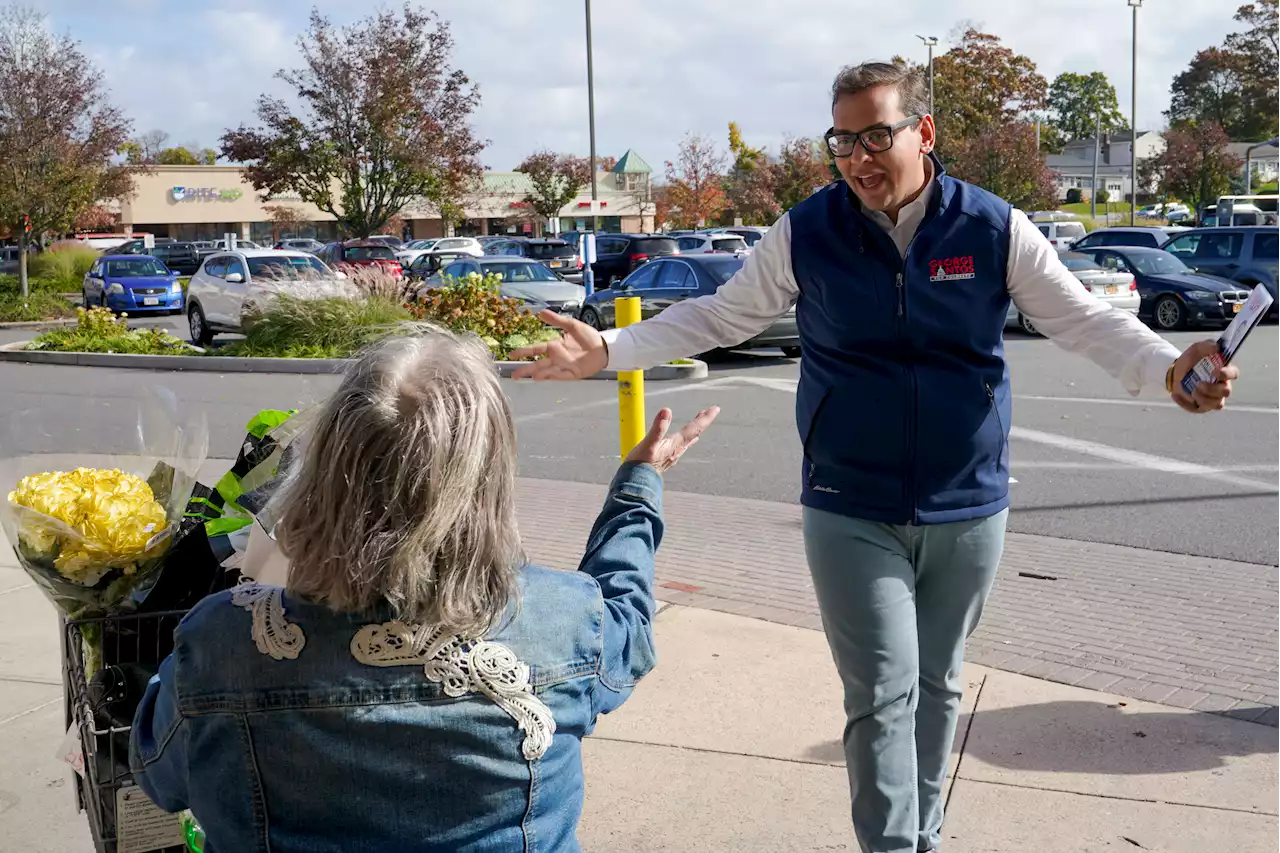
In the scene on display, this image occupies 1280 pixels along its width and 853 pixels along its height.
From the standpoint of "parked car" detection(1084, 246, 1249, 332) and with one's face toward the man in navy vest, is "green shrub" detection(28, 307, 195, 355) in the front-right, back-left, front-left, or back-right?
front-right

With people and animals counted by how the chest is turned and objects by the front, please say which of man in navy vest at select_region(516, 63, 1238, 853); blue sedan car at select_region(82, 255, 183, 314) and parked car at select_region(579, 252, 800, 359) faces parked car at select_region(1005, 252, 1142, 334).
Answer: the blue sedan car

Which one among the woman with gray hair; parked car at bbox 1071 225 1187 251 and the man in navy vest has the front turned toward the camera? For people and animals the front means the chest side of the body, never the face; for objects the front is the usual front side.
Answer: the man in navy vest

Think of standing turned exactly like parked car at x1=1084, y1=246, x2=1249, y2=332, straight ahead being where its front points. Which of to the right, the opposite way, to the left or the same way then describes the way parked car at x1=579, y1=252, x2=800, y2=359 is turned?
the opposite way

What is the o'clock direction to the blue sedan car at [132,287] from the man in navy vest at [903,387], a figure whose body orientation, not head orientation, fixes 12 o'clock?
The blue sedan car is roughly at 5 o'clock from the man in navy vest.

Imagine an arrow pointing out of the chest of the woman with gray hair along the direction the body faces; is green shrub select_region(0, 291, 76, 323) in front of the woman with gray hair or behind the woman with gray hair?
in front

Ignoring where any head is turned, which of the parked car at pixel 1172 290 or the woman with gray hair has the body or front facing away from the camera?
the woman with gray hair

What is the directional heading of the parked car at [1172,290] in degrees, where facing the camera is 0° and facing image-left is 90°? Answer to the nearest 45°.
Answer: approximately 315°

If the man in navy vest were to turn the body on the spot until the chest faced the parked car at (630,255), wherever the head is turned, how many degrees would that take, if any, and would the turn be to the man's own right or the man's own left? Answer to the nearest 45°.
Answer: approximately 180°

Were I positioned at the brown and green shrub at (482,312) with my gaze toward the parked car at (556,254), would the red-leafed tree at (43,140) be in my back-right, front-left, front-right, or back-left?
front-left

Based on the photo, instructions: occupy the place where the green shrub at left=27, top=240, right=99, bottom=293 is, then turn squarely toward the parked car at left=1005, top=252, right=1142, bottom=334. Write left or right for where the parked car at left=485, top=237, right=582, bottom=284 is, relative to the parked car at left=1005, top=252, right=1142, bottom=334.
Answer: left

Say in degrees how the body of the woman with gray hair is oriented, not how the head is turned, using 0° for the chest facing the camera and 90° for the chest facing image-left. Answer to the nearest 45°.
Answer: approximately 180°

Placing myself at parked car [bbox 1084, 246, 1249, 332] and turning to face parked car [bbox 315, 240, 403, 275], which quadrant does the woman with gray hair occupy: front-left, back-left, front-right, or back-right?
back-left

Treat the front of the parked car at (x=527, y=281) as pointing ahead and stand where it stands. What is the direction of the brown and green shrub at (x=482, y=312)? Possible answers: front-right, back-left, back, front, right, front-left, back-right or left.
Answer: front-right

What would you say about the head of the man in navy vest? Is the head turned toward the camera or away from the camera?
toward the camera

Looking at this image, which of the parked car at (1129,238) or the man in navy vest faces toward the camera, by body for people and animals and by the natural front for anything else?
the man in navy vest

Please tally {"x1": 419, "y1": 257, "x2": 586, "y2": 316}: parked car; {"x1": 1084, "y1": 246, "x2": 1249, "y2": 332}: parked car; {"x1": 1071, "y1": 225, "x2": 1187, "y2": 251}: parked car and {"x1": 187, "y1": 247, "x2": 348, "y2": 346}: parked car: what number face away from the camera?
0
